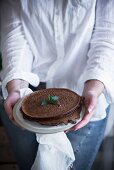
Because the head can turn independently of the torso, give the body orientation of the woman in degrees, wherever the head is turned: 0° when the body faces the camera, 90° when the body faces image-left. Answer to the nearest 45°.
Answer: approximately 0°
